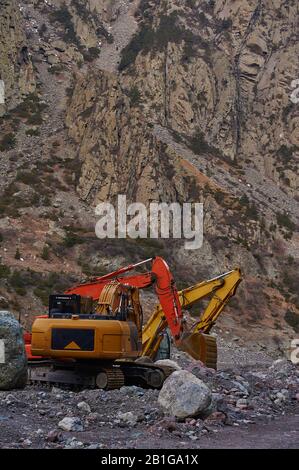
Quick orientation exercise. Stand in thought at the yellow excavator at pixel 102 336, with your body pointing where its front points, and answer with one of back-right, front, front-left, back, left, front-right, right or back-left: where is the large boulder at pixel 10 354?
back

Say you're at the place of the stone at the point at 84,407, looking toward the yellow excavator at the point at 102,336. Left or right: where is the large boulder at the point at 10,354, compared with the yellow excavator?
left

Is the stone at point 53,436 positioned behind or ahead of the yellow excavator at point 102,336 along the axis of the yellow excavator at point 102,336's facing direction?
behind

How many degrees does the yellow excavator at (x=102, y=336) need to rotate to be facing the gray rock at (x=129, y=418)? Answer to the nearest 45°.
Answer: approximately 135° to its right

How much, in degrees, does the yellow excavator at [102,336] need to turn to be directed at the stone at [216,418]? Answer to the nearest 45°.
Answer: approximately 90° to its right

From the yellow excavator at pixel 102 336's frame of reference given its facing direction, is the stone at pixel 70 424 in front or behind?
behind

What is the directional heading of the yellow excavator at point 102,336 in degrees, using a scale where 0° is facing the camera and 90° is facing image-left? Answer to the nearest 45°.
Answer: approximately 225°

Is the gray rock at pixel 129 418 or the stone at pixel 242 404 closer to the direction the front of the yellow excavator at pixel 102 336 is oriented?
the stone
